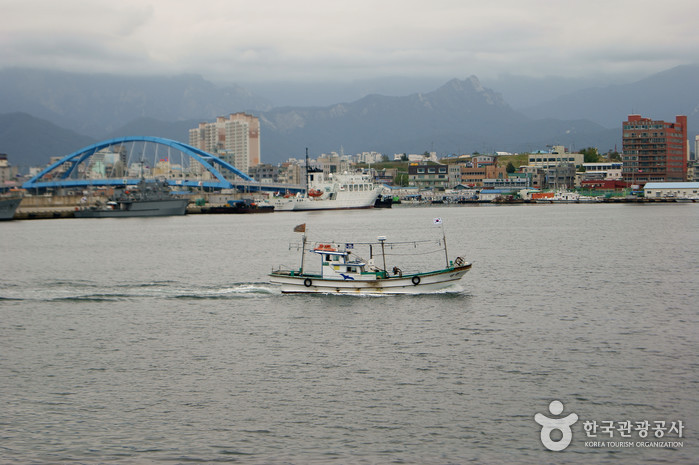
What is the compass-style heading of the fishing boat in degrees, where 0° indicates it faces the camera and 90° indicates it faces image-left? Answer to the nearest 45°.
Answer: approximately 270°
